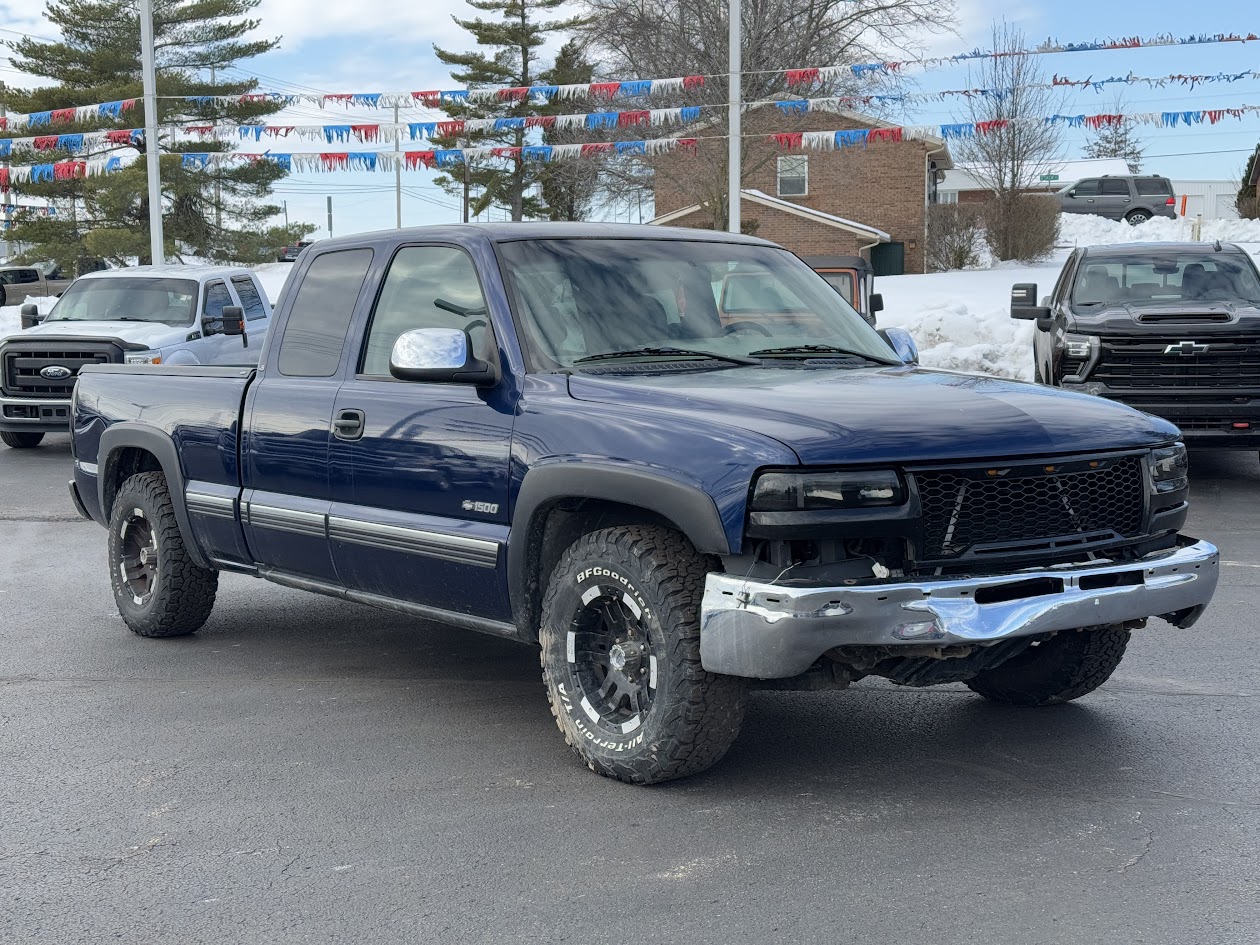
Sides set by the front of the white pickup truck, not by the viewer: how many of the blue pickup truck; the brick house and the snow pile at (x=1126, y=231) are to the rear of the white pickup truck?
2

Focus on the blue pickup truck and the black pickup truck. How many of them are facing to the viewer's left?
0

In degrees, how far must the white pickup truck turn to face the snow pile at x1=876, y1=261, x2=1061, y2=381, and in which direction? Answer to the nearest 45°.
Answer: approximately 135° to its left

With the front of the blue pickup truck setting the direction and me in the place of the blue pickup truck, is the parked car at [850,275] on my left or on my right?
on my left

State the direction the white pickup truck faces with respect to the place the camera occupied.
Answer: facing the viewer and to the left of the viewer

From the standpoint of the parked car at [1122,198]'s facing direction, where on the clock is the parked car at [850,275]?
the parked car at [850,275] is roughly at 9 o'clock from the parked car at [1122,198].

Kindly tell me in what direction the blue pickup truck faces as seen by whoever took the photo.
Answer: facing the viewer and to the right of the viewer

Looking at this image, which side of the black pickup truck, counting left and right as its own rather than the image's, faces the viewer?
front

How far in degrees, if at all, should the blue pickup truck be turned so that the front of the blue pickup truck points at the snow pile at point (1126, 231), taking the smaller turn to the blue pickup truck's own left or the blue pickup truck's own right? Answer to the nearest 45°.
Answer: approximately 135° to the blue pickup truck's own left

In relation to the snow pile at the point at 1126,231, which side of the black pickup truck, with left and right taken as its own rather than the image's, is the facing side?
back

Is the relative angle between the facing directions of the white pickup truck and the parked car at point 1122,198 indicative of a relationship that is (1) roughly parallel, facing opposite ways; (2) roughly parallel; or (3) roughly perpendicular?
roughly perpendicular
